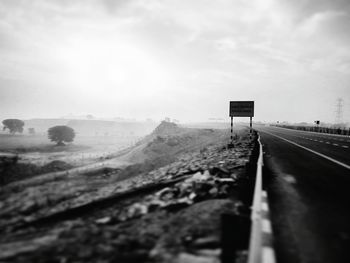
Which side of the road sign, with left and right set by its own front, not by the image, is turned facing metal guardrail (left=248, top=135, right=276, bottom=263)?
front

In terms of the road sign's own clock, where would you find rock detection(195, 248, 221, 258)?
The rock is roughly at 12 o'clock from the road sign.

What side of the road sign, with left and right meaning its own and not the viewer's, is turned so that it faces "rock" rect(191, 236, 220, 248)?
front

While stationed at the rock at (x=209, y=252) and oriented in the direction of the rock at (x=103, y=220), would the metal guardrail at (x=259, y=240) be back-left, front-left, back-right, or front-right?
back-right

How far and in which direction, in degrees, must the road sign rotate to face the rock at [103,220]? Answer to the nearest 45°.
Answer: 0° — it already faces it

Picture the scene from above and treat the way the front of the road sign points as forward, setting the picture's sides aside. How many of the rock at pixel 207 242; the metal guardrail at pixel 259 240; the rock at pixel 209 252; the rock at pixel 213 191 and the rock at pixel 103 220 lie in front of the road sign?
5

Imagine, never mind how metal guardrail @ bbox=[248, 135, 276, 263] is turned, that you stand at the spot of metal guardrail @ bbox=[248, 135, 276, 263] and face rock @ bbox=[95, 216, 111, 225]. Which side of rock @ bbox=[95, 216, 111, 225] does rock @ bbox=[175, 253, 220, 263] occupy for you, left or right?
left
